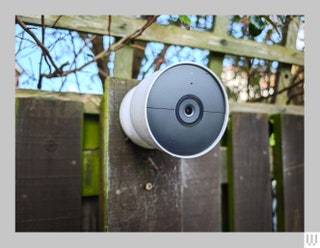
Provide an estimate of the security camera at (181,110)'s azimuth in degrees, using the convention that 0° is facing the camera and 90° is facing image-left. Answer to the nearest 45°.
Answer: approximately 315°
